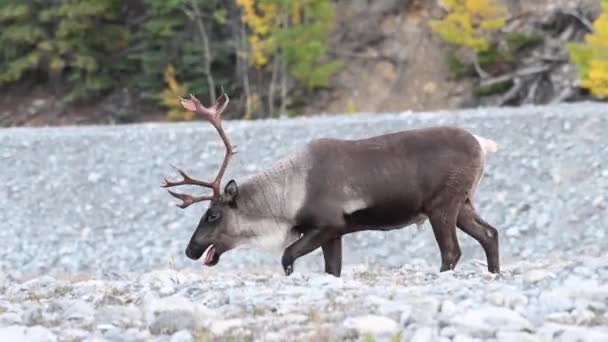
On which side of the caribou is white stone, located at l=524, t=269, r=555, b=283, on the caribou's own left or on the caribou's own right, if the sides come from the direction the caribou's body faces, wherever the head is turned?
on the caribou's own left

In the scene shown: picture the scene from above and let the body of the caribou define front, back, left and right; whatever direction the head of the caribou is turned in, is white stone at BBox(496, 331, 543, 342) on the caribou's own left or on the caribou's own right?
on the caribou's own left

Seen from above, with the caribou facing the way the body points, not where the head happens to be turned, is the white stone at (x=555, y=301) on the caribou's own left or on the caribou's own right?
on the caribou's own left

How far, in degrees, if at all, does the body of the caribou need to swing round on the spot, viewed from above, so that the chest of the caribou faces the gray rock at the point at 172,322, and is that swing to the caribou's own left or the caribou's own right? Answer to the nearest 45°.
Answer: approximately 90° to the caribou's own left

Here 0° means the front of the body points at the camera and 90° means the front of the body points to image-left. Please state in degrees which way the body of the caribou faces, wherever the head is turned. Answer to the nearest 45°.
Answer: approximately 90°

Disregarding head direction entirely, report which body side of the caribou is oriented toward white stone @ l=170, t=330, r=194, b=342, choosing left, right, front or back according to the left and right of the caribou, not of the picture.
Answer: left

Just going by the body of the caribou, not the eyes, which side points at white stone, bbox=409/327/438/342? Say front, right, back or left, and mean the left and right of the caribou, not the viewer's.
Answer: left

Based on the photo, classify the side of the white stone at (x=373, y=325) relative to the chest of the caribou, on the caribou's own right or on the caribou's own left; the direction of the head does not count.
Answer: on the caribou's own left

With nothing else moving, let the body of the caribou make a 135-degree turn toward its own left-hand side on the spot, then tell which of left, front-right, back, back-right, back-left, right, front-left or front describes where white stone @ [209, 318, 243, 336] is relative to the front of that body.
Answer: front-right
